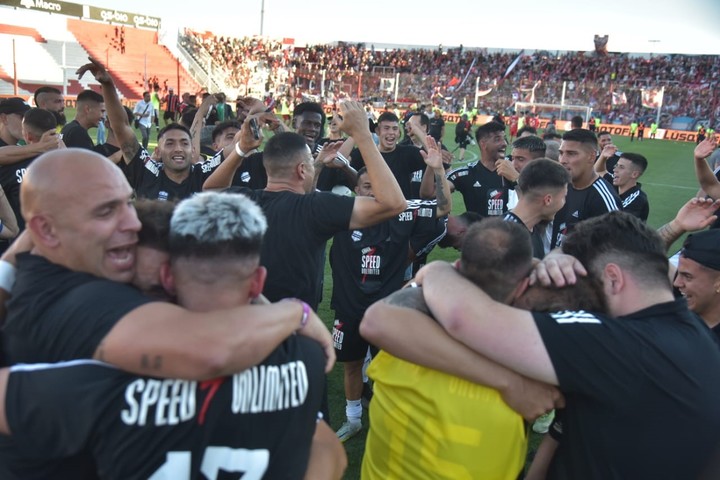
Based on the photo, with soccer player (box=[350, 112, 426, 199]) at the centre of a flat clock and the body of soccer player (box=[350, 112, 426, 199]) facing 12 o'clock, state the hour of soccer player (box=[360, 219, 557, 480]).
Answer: soccer player (box=[360, 219, 557, 480]) is roughly at 12 o'clock from soccer player (box=[350, 112, 426, 199]).

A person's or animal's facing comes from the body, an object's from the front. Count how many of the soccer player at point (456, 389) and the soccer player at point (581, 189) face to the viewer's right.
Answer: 0

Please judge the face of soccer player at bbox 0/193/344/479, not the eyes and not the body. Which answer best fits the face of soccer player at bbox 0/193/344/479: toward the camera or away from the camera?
away from the camera

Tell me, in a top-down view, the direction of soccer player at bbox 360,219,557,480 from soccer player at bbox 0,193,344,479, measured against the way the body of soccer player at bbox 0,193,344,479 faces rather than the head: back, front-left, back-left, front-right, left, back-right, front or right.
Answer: right

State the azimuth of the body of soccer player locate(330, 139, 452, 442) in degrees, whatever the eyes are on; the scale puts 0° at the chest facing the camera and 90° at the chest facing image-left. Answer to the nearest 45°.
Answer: approximately 0°

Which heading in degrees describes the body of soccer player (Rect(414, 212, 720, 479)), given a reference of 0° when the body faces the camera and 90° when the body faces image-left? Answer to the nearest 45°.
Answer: approximately 135°

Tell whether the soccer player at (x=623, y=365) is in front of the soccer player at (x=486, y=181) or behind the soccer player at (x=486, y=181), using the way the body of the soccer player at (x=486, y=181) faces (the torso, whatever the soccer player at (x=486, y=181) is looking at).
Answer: in front

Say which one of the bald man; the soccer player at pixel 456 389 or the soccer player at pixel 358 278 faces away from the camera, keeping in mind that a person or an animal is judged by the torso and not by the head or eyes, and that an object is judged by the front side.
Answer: the soccer player at pixel 456 389

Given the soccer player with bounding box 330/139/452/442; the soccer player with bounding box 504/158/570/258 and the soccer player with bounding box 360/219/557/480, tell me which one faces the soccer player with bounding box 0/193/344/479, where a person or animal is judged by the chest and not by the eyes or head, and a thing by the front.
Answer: the soccer player with bounding box 330/139/452/442
